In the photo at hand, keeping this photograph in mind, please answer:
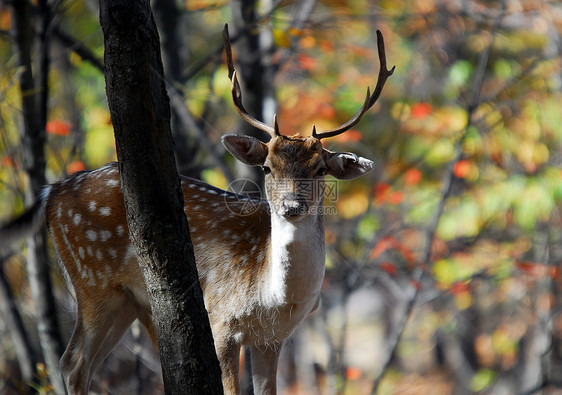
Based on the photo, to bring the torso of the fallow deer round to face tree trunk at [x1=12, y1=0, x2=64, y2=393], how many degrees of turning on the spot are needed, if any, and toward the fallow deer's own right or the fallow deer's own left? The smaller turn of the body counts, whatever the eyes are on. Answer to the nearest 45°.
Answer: approximately 180°

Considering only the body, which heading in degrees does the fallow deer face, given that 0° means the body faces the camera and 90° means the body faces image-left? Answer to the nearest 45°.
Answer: approximately 315°

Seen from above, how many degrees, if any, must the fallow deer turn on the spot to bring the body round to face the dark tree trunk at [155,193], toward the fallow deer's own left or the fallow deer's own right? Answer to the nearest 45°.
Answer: approximately 45° to the fallow deer's own right

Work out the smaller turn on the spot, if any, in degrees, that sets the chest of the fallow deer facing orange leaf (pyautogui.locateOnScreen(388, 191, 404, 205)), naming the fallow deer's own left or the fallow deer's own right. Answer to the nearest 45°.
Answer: approximately 90° to the fallow deer's own left

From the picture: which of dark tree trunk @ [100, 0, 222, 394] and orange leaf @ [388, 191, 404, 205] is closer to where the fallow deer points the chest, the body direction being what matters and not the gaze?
the dark tree trunk

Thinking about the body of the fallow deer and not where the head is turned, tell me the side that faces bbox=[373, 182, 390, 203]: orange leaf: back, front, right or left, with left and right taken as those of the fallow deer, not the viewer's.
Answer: left
